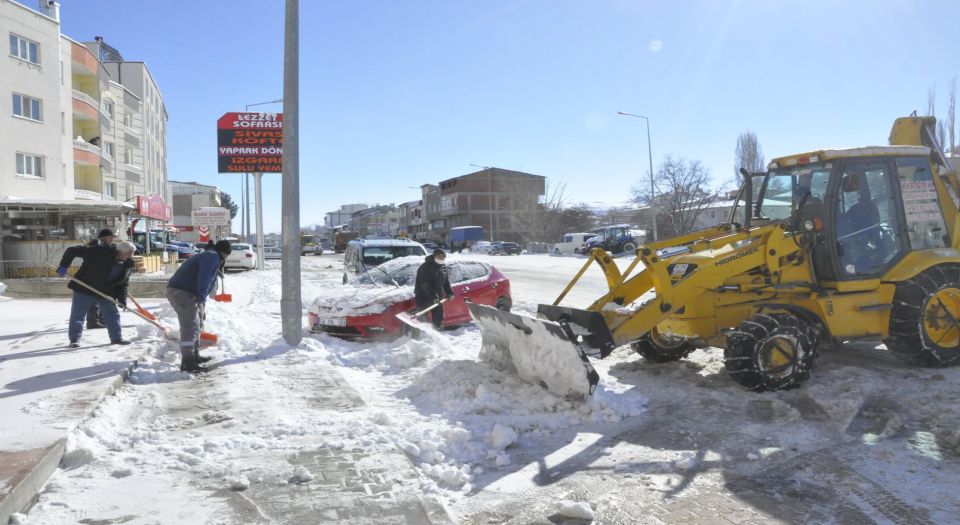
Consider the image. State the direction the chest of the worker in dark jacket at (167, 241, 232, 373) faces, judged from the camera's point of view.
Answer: to the viewer's right

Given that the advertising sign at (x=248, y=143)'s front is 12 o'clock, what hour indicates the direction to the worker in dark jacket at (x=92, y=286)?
The worker in dark jacket is roughly at 12 o'clock from the advertising sign.

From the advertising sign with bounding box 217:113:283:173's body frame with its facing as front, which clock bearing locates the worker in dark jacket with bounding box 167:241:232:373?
The worker in dark jacket is roughly at 12 o'clock from the advertising sign.

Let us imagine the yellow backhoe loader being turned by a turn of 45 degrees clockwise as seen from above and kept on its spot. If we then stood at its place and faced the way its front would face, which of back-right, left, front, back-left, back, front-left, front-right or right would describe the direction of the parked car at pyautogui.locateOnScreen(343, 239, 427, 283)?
front-right

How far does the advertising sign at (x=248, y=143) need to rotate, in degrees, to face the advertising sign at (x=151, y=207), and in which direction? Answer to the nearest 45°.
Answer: approximately 90° to its right

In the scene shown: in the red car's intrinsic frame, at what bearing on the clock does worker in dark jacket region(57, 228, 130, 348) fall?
The worker in dark jacket is roughly at 1 o'clock from the red car.

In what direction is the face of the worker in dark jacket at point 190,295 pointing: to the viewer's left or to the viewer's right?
to the viewer's right

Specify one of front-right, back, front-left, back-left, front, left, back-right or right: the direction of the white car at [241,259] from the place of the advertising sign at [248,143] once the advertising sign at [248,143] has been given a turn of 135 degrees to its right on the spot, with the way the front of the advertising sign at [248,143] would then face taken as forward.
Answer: front-right

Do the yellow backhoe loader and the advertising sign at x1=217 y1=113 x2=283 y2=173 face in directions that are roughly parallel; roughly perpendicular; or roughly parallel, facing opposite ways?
roughly perpendicular

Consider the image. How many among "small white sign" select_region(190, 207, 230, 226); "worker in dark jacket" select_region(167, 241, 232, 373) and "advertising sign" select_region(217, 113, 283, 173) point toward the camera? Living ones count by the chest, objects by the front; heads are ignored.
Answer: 2

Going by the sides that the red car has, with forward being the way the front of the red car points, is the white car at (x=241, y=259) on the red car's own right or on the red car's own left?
on the red car's own right
